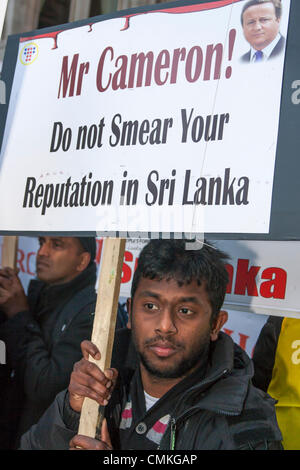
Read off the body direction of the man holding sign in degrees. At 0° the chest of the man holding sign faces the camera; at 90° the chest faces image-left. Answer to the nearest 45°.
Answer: approximately 45°

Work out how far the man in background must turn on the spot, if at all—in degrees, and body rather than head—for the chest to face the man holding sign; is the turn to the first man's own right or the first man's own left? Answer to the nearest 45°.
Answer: approximately 90° to the first man's own left

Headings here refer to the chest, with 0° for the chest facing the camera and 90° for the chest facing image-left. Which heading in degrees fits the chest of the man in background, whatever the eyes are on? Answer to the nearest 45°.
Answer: approximately 45°

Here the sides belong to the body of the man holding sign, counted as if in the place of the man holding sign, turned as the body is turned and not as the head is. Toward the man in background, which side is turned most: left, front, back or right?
right
